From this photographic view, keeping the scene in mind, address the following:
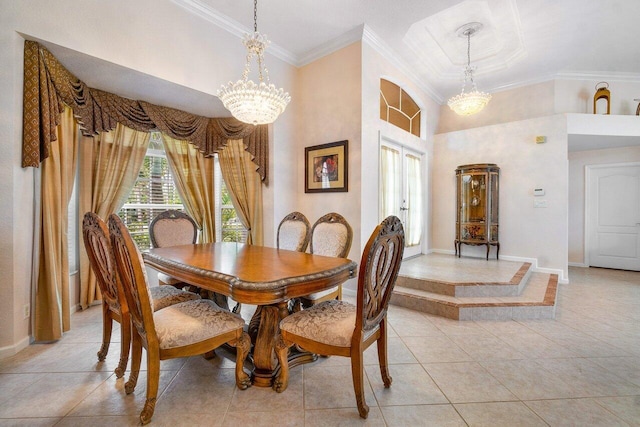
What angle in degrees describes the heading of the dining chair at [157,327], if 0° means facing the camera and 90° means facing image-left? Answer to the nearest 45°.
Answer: approximately 225°

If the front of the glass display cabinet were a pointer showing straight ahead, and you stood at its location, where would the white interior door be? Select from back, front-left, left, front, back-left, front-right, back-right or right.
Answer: back-left

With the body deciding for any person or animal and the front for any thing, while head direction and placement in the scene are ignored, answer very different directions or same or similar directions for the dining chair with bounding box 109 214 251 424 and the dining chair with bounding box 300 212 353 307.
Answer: very different directions

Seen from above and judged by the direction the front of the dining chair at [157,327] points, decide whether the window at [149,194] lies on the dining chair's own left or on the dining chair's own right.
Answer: on the dining chair's own left

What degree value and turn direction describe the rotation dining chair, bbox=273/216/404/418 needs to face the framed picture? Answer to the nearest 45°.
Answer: approximately 45° to its right

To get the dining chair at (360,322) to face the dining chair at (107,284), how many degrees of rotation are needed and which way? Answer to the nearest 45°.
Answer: approximately 45° to its left

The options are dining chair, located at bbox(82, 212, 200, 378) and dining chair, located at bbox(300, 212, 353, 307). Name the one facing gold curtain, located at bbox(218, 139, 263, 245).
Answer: dining chair, located at bbox(82, 212, 200, 378)

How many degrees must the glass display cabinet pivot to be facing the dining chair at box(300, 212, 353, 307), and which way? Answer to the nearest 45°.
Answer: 0° — it already faces it
